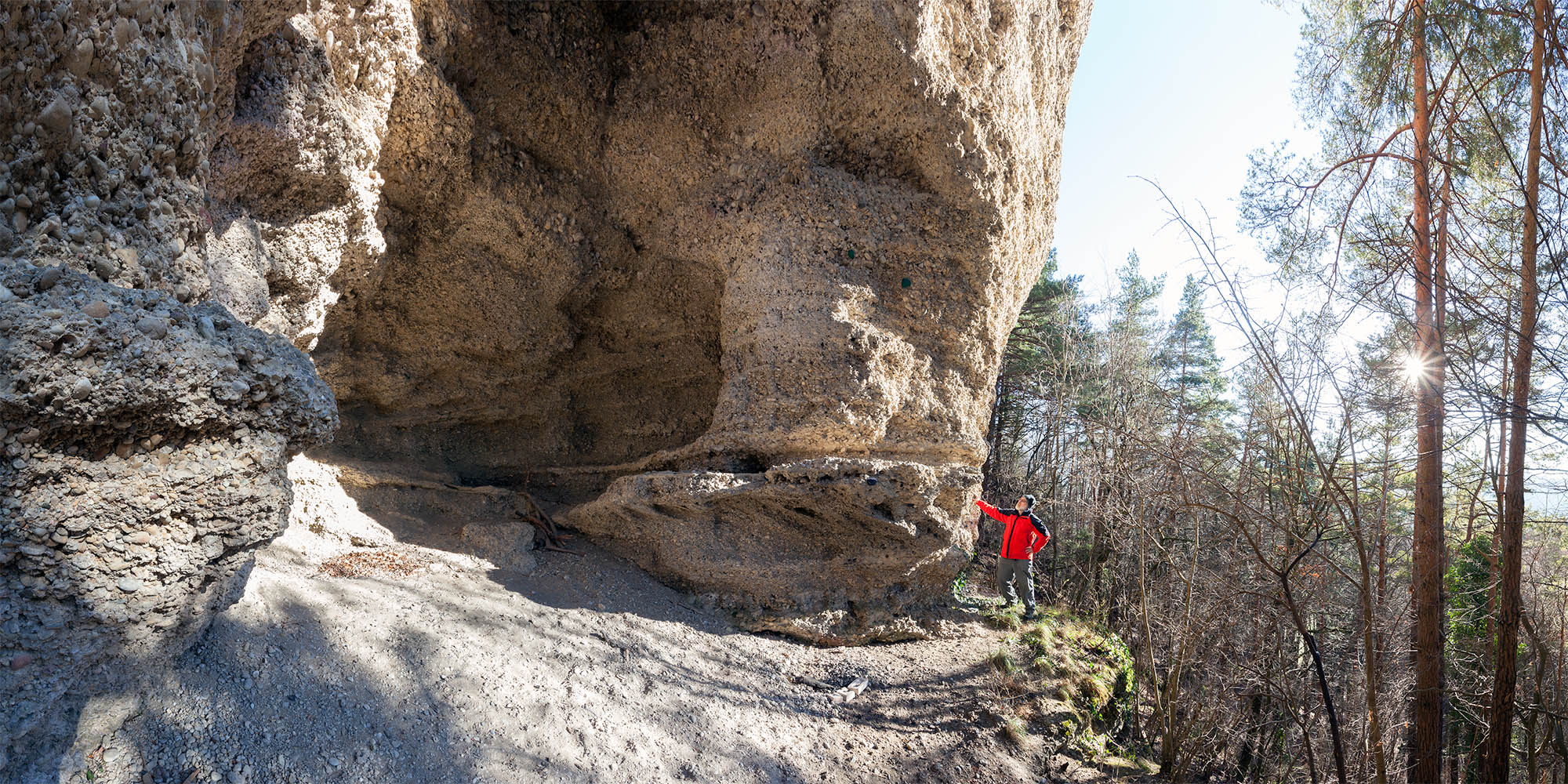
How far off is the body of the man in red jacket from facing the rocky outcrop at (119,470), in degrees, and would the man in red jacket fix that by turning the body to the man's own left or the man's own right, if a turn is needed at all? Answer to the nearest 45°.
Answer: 0° — they already face it

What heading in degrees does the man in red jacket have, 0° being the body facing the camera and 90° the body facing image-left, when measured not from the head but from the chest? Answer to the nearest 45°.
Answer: approximately 45°
